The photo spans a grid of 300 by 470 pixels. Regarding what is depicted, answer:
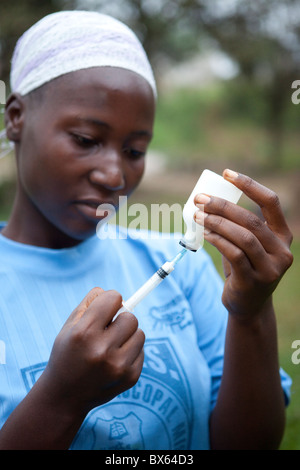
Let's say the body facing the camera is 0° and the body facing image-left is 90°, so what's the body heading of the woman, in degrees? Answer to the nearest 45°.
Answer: approximately 315°

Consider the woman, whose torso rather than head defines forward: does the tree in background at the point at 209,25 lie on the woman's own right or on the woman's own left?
on the woman's own left
